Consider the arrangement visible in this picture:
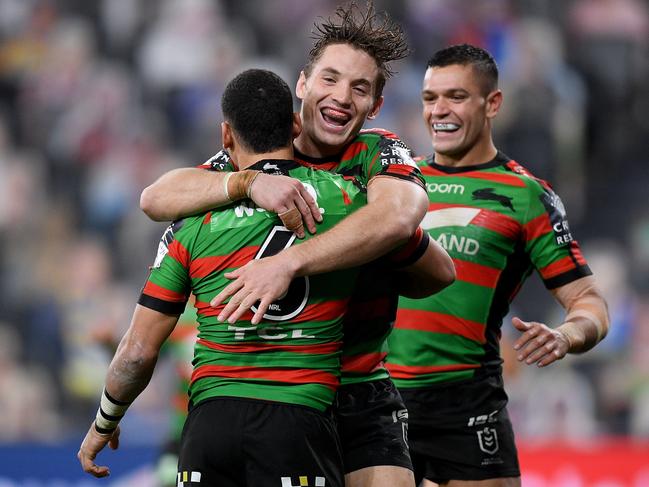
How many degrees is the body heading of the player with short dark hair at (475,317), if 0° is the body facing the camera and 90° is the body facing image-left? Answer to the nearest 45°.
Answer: approximately 45°

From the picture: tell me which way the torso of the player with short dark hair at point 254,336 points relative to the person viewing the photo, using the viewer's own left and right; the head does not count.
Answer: facing away from the viewer

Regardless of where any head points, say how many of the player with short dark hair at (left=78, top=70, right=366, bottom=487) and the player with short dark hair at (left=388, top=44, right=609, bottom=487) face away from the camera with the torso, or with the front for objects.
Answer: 1

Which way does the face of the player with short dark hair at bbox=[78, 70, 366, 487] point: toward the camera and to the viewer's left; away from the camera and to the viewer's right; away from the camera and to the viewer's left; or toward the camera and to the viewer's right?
away from the camera and to the viewer's right

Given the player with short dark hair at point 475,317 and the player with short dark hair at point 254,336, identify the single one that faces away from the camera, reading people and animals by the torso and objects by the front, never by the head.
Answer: the player with short dark hair at point 254,336

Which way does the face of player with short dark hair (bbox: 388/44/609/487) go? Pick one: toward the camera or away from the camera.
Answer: toward the camera

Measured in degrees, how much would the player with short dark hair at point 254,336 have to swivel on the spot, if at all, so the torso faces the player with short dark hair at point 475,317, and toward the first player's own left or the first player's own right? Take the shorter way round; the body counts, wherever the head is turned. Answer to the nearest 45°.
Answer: approximately 45° to the first player's own right

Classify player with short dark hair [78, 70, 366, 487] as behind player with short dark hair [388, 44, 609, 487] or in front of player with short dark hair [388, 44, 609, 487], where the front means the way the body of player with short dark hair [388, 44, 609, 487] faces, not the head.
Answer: in front
